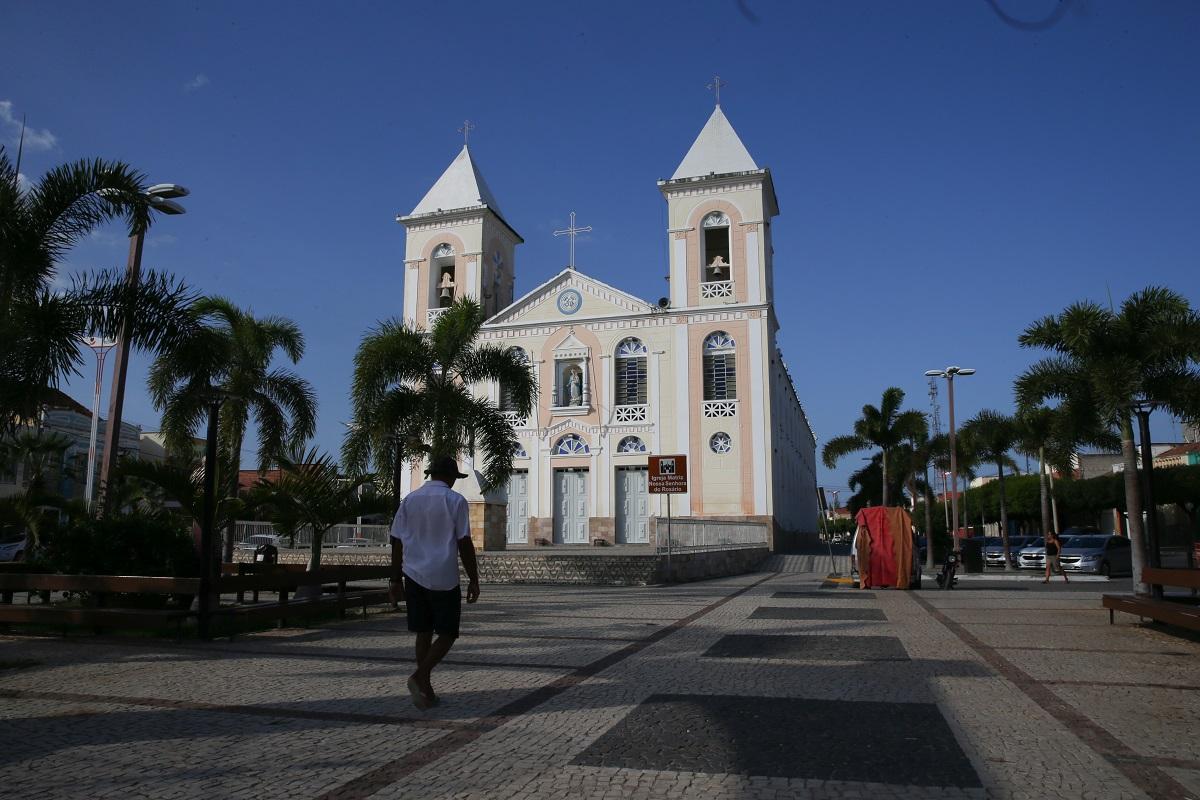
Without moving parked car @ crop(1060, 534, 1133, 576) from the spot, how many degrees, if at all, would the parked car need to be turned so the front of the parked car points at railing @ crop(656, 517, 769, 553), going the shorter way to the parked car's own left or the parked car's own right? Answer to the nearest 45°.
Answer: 0° — it already faces it

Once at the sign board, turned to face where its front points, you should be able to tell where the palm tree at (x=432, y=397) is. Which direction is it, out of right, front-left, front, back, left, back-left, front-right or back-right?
front-right

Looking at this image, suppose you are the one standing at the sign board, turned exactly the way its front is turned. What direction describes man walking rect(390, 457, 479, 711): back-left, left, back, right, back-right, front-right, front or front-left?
front

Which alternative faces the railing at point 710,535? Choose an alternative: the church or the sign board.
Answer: the church

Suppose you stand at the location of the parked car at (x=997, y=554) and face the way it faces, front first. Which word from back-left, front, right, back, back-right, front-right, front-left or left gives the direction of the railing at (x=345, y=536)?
front

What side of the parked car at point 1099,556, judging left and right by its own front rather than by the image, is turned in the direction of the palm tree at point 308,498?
front

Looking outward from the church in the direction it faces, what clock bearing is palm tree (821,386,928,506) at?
The palm tree is roughly at 9 o'clock from the church.

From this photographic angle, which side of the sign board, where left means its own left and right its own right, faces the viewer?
front

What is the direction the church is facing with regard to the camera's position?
facing the viewer

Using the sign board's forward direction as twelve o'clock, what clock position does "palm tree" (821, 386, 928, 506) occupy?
The palm tree is roughly at 7 o'clock from the sign board.

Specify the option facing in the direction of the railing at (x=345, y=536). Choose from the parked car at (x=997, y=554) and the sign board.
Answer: the parked car

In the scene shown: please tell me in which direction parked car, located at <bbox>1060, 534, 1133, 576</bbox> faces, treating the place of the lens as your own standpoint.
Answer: facing the viewer and to the left of the viewer

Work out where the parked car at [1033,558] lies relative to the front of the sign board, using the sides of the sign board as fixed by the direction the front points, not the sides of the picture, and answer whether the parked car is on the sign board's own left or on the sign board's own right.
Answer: on the sign board's own left

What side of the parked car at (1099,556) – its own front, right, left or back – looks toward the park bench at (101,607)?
front

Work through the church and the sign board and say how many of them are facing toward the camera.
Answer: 2

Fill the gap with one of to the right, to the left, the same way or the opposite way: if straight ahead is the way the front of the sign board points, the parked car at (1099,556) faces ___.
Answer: to the right
